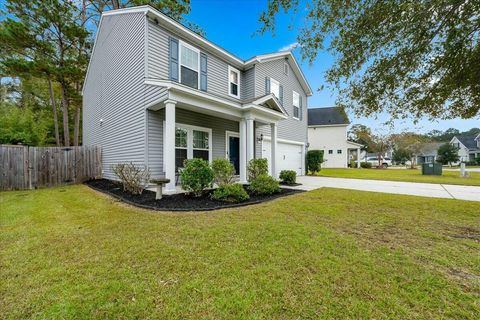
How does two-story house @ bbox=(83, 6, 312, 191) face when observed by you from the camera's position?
facing the viewer and to the right of the viewer

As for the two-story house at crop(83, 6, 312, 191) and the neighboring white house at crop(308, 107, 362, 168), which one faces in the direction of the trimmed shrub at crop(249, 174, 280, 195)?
the two-story house

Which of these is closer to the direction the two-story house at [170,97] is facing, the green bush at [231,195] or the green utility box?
the green bush

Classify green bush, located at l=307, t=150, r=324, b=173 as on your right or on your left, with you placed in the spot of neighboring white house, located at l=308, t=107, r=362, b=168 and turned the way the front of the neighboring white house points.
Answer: on your right

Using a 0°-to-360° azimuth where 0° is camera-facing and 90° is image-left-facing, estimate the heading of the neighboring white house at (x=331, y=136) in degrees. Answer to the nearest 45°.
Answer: approximately 270°

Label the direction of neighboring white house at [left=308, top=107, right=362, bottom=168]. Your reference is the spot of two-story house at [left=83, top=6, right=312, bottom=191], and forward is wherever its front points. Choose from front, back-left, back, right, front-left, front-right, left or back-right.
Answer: left

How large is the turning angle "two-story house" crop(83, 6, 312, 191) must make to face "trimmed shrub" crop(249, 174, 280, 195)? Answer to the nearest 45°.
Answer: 0° — it already faces it

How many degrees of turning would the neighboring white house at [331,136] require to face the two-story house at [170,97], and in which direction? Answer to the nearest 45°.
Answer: approximately 90° to its right

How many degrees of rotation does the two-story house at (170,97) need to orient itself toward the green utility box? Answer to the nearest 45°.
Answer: approximately 45° to its left

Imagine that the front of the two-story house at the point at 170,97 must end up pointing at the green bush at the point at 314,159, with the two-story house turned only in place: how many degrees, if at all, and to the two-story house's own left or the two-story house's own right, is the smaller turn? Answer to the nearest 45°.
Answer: approximately 90° to the two-story house's own left

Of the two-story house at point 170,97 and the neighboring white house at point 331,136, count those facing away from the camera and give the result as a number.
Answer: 0

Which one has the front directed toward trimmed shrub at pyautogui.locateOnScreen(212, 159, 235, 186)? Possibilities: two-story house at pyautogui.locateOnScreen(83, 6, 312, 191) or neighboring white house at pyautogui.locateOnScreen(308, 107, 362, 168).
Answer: the two-story house

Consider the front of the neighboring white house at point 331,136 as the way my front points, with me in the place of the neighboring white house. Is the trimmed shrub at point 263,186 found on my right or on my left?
on my right
